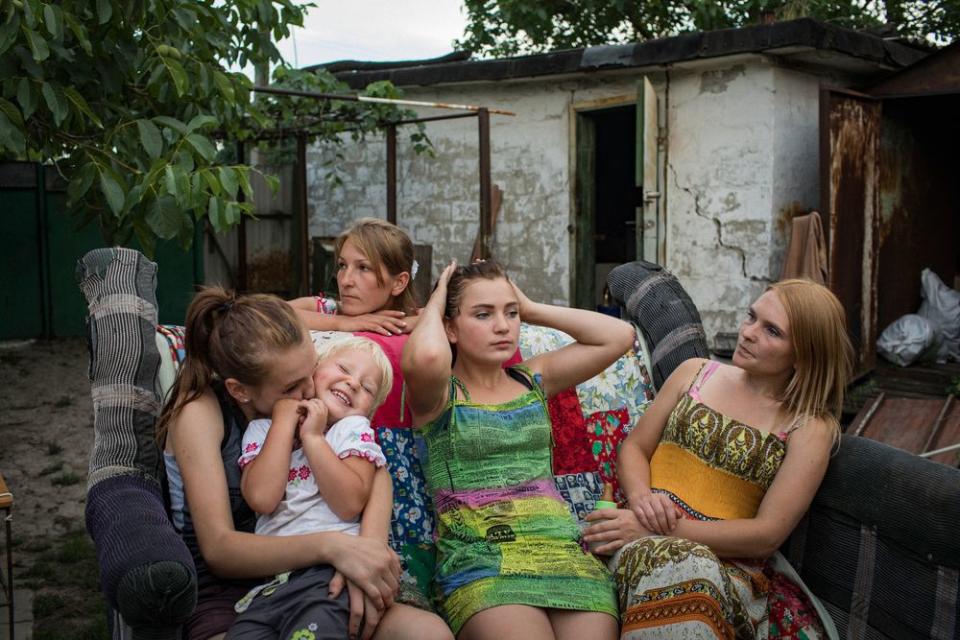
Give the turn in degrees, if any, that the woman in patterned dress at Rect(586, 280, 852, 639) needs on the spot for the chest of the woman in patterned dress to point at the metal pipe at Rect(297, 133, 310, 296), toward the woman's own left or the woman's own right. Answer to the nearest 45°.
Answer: approximately 90° to the woman's own right

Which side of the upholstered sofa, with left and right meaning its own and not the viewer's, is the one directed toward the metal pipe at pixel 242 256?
back

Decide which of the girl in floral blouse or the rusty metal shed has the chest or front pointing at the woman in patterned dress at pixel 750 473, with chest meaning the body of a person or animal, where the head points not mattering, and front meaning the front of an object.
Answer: the rusty metal shed

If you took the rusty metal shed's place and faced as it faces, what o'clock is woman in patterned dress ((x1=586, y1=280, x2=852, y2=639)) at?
The woman in patterned dress is roughly at 12 o'clock from the rusty metal shed.

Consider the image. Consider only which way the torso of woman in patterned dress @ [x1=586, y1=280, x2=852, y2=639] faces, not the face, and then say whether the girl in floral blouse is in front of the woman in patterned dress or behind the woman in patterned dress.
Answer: in front

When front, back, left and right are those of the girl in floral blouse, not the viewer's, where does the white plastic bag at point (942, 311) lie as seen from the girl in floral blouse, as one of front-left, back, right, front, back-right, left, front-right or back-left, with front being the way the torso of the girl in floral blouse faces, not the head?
back-left

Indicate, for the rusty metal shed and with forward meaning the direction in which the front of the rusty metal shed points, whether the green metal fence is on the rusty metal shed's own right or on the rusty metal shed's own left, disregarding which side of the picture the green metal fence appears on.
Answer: on the rusty metal shed's own right

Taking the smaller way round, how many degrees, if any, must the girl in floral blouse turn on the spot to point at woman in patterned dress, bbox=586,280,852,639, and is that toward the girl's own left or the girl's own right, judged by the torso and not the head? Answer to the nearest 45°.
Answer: approximately 90° to the girl's own left

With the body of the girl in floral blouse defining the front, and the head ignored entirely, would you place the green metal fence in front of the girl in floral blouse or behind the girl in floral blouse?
behind

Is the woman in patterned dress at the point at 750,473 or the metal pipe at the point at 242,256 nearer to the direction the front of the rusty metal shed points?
the woman in patterned dress

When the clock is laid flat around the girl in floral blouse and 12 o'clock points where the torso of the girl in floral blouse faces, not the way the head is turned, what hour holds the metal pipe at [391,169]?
The metal pipe is roughly at 6 o'clock from the girl in floral blouse.

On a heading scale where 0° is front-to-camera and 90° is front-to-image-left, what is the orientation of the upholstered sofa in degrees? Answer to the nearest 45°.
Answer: approximately 0°

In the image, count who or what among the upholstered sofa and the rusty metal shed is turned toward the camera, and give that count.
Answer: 2
